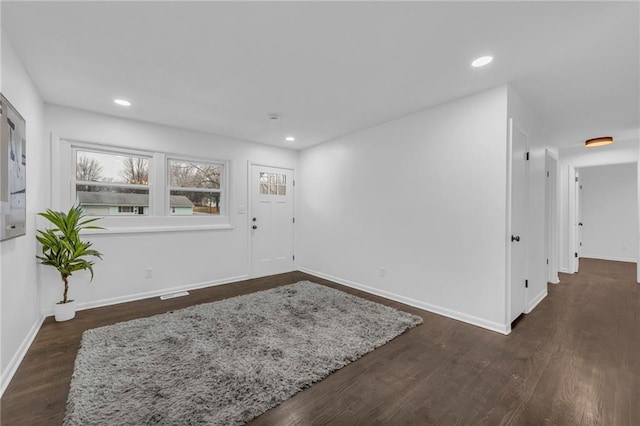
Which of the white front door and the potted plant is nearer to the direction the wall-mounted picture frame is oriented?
the white front door

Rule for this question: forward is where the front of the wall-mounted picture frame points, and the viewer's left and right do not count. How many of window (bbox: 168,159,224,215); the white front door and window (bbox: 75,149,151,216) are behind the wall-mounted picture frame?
0

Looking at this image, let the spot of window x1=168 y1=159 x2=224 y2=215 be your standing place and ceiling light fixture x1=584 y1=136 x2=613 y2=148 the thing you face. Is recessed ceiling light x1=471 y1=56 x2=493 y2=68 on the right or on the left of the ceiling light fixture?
right

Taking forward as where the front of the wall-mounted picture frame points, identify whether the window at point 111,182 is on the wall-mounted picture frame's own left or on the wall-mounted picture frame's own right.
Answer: on the wall-mounted picture frame's own left

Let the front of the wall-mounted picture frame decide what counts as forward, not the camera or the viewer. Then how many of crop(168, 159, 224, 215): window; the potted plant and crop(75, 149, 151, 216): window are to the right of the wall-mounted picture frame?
0

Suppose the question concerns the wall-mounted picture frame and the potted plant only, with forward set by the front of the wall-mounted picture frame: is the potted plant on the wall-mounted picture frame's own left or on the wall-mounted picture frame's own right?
on the wall-mounted picture frame's own left

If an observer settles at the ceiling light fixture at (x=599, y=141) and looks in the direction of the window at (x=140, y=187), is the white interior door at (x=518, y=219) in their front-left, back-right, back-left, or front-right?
front-left

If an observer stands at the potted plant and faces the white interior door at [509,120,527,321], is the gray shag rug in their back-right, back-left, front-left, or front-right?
front-right

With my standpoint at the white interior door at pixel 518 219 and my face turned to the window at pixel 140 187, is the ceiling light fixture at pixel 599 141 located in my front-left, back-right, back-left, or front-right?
back-right

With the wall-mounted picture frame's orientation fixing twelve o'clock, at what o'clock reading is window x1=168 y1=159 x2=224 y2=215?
The window is roughly at 11 o'clock from the wall-mounted picture frame.

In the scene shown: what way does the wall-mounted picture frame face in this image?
to the viewer's right
